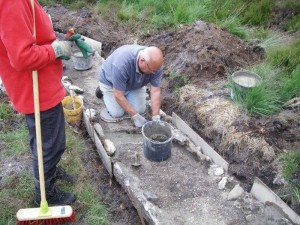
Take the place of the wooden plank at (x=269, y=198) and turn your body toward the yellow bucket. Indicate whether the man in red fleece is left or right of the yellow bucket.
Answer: left

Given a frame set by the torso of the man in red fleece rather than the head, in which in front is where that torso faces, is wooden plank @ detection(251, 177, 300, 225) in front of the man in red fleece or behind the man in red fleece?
in front

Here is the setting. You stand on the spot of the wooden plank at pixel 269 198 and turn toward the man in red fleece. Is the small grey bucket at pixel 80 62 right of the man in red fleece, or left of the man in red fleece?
right

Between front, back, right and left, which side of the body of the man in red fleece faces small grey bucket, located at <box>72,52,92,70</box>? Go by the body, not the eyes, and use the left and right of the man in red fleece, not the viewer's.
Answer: left

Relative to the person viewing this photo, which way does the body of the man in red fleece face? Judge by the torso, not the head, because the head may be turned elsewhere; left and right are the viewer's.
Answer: facing to the right of the viewer

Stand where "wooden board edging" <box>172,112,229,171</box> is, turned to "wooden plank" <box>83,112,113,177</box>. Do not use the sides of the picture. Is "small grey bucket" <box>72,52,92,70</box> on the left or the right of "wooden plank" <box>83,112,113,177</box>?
right

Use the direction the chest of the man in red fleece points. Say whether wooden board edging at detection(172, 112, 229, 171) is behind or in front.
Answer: in front

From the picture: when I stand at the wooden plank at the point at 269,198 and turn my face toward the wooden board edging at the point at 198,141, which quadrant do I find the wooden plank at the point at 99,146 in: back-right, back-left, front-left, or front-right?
front-left
